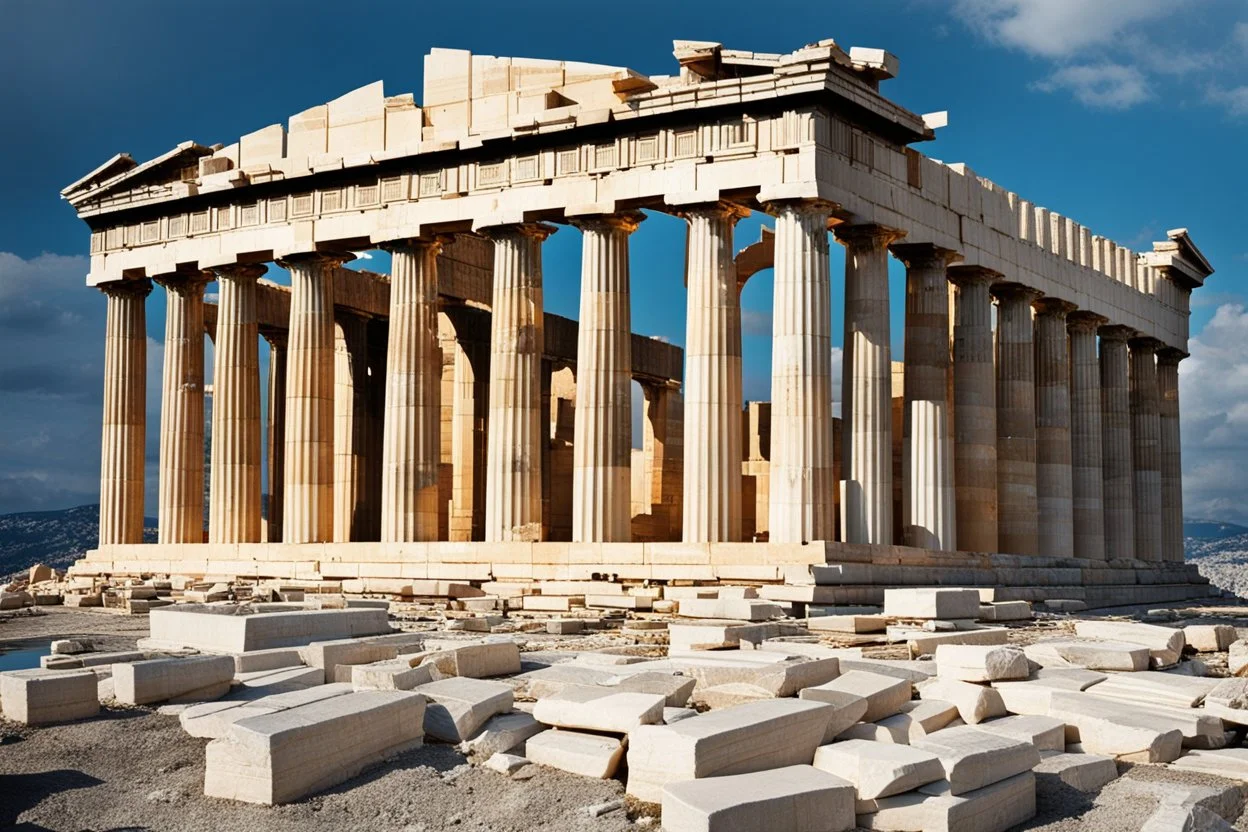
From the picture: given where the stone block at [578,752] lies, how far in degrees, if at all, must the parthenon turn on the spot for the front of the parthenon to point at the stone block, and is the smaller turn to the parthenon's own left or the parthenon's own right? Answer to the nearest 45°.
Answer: approximately 45° to the parthenon's own left

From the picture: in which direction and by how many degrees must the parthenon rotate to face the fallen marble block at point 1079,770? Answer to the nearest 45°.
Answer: approximately 45° to its left

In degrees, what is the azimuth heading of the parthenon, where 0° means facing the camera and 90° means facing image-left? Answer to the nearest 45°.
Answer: approximately 45°

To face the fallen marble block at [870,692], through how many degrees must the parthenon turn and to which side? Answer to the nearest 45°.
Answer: approximately 45° to its left

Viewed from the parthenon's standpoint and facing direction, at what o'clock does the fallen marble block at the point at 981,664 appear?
The fallen marble block is roughly at 10 o'clock from the parthenon.

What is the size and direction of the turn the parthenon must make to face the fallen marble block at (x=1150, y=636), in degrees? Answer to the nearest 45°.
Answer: approximately 90° to its left

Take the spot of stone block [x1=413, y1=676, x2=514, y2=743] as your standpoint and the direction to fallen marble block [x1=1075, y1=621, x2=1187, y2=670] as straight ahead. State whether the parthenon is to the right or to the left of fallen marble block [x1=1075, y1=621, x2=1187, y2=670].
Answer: left

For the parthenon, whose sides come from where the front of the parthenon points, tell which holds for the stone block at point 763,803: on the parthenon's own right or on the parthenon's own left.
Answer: on the parthenon's own left
